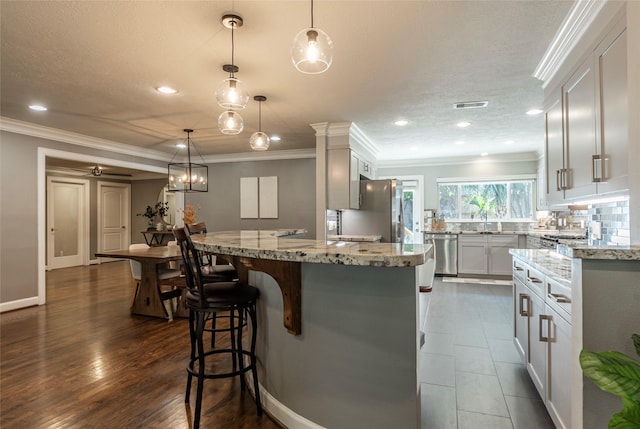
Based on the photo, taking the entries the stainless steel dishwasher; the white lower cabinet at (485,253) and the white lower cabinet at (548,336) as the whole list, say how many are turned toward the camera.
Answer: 2

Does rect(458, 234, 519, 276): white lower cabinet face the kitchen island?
yes

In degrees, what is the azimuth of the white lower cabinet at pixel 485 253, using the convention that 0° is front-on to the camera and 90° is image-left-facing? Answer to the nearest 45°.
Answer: approximately 0°

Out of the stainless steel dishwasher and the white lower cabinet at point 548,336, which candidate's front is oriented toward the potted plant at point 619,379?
the stainless steel dishwasher

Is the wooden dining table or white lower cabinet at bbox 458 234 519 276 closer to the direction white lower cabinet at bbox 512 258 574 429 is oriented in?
the wooden dining table

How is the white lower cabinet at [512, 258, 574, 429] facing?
to the viewer's left
